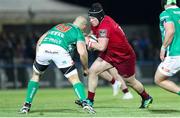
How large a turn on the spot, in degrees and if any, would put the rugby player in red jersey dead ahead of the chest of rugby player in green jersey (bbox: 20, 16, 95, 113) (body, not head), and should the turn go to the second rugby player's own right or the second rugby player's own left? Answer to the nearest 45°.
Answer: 0° — they already face them

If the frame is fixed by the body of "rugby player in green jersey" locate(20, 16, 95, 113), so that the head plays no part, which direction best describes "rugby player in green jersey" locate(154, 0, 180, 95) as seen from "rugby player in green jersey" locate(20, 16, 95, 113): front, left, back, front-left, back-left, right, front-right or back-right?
front-right

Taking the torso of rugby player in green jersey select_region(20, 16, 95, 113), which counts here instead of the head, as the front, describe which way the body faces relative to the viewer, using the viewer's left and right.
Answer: facing away from the viewer and to the right of the viewer

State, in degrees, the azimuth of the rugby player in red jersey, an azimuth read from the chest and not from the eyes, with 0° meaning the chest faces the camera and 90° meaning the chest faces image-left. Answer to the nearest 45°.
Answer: approximately 90°

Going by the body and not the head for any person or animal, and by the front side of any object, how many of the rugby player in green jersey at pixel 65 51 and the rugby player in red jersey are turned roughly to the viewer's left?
1

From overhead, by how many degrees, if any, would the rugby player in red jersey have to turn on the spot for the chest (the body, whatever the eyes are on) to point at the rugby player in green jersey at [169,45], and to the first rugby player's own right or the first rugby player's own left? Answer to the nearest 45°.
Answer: approximately 135° to the first rugby player's own left

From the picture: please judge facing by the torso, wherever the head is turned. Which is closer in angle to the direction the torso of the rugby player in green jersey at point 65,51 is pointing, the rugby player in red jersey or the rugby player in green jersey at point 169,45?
the rugby player in red jersey
